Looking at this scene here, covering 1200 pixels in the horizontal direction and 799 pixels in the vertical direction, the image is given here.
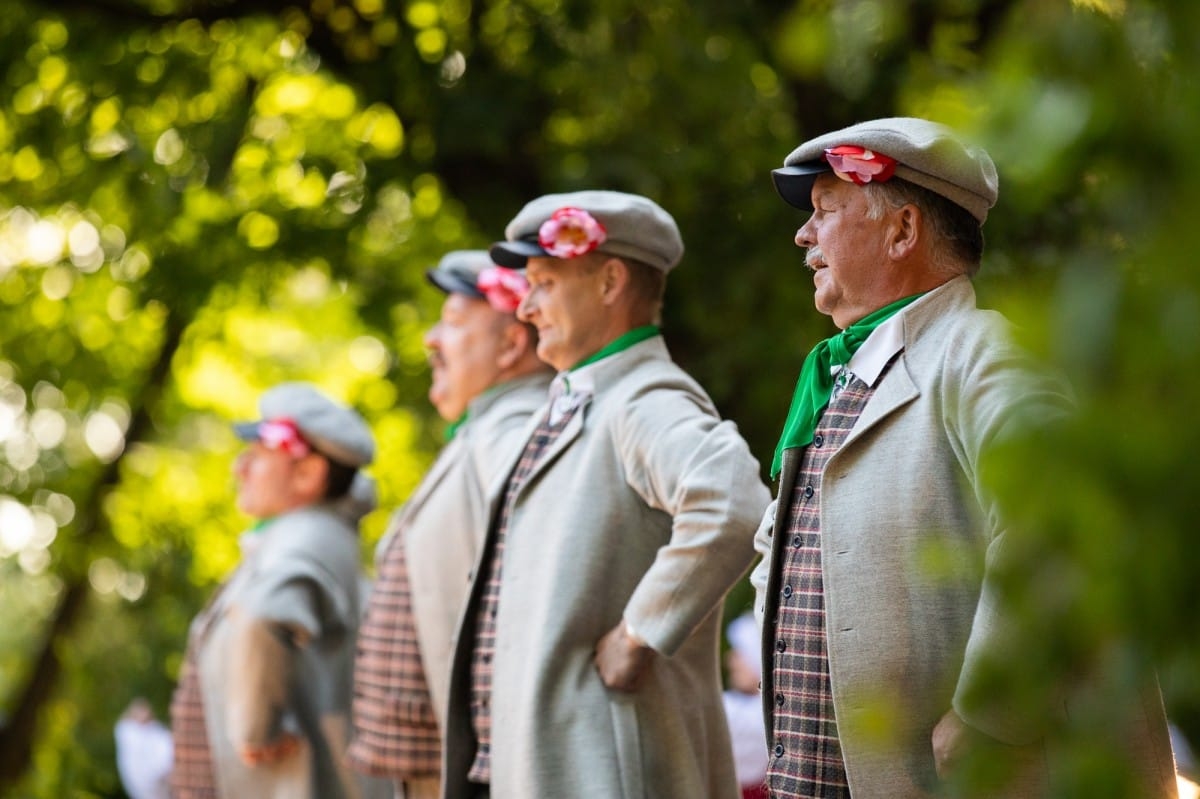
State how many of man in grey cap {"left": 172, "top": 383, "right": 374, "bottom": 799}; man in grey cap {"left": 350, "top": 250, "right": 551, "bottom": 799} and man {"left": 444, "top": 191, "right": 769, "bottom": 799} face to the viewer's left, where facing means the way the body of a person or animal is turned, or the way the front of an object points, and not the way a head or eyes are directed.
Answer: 3

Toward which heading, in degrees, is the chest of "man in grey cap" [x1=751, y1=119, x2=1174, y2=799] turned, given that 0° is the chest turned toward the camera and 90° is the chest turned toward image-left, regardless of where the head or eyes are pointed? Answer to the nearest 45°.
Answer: approximately 45°

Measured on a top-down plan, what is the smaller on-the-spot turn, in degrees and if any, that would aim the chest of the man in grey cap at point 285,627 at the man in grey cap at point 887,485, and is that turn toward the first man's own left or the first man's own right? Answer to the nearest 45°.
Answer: approximately 90° to the first man's own left

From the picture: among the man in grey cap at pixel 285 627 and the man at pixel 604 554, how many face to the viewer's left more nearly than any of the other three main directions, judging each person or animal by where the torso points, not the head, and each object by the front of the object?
2

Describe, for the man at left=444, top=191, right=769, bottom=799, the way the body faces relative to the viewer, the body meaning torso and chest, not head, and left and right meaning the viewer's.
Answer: facing to the left of the viewer

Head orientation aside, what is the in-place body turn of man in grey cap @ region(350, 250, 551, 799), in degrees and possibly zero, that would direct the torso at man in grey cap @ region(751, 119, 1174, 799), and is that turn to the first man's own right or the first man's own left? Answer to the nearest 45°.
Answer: approximately 135° to the first man's own left

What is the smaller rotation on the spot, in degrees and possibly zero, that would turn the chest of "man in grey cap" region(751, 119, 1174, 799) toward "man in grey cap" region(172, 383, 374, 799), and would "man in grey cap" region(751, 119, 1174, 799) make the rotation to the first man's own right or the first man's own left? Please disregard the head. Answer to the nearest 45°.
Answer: approximately 90° to the first man's own right

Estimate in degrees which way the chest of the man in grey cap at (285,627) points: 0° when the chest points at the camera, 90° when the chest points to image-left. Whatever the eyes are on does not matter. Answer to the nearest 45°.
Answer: approximately 90°

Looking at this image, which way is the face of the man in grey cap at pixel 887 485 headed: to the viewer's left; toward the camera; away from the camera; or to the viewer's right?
to the viewer's left

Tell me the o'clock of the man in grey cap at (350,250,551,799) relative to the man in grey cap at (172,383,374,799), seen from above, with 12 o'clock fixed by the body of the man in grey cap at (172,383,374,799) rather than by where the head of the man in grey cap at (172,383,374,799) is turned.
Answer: the man in grey cap at (350,250,551,799) is roughly at 8 o'clock from the man in grey cap at (172,383,374,799).

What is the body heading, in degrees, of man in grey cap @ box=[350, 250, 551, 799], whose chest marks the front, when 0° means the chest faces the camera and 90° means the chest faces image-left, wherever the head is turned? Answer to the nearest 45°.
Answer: approximately 90°

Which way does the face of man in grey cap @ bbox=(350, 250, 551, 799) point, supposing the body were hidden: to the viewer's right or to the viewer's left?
to the viewer's left
